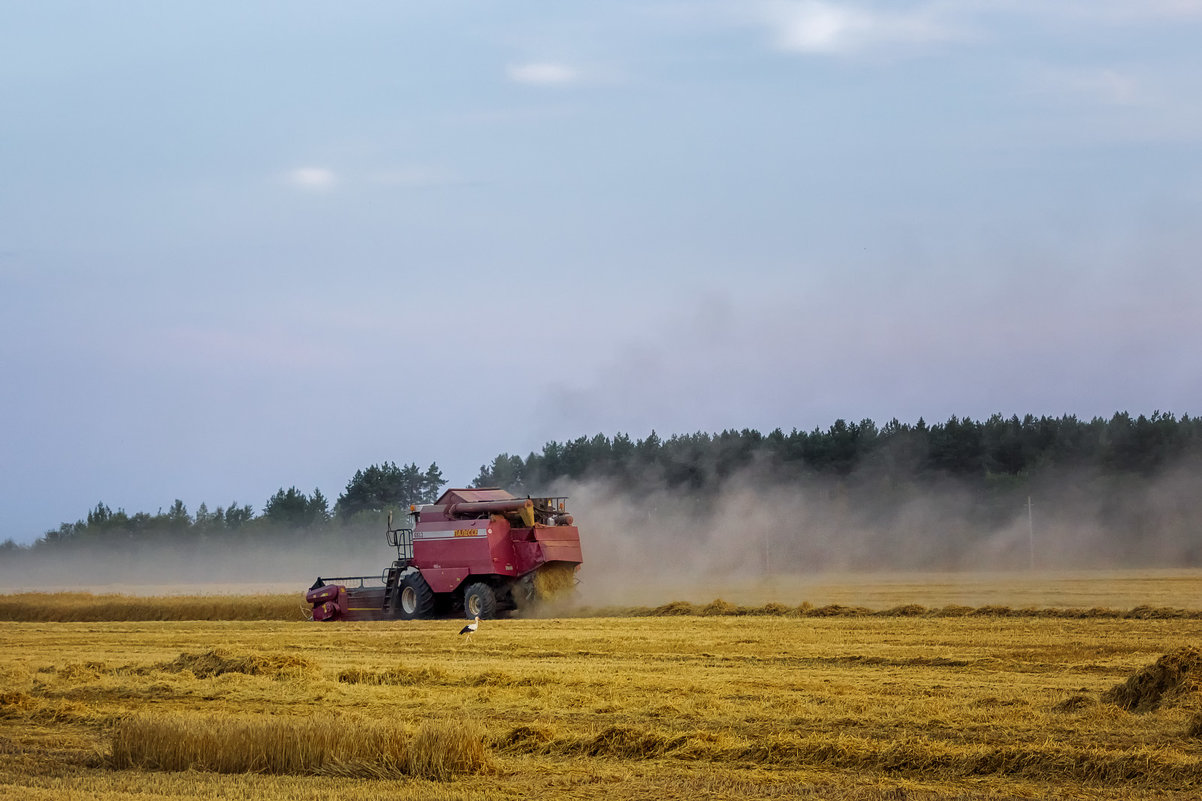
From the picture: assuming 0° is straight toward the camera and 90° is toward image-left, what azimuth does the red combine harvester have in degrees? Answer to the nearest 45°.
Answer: approximately 135°

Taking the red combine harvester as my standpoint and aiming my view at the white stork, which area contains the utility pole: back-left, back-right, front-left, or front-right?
back-left

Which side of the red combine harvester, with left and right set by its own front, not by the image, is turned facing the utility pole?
right

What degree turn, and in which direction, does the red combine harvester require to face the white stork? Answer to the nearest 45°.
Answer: approximately 135° to its left

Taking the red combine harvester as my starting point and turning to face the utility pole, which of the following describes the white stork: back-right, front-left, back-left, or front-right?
back-right
